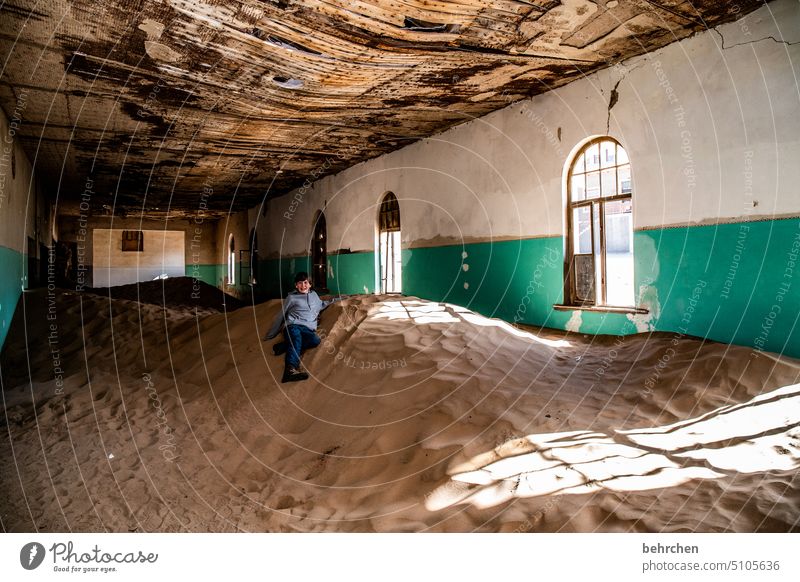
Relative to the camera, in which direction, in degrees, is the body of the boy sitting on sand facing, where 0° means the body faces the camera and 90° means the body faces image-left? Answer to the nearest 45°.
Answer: approximately 0°

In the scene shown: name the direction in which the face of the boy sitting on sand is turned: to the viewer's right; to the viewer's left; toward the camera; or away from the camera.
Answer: toward the camera
